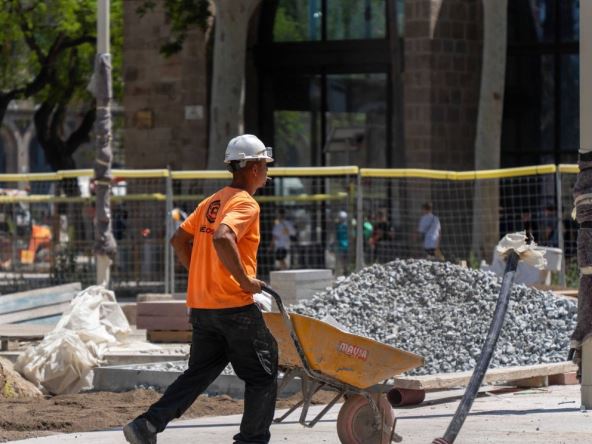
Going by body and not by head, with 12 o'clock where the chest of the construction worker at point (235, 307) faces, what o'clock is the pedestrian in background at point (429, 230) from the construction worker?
The pedestrian in background is roughly at 11 o'clock from the construction worker.

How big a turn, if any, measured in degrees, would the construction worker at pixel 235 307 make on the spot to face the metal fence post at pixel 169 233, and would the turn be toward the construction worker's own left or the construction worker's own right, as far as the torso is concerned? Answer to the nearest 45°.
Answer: approximately 45° to the construction worker's own left

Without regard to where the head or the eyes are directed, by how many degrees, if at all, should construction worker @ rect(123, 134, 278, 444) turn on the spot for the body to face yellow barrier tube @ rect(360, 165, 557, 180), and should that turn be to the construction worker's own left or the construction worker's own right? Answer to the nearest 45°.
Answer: approximately 45° to the construction worker's own left

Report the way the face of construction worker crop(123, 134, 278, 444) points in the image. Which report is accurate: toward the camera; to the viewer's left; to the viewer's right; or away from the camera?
to the viewer's right

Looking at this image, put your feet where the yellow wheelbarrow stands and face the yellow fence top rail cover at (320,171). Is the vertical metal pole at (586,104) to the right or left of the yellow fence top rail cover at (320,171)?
right

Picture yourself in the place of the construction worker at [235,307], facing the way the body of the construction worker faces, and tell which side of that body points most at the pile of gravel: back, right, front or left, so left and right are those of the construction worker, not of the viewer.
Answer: front

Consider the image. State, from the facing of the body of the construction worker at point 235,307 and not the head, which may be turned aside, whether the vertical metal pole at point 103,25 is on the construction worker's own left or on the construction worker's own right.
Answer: on the construction worker's own left

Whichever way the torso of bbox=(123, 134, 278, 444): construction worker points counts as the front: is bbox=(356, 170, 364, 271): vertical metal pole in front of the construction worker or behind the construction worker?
in front

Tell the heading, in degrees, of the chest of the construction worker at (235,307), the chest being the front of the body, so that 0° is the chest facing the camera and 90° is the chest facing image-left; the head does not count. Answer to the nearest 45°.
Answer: approximately 225°

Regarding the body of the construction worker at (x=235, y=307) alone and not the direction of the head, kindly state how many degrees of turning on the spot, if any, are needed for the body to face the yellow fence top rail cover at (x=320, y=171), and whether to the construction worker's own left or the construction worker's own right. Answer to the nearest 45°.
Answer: approximately 45° to the construction worker's own left
